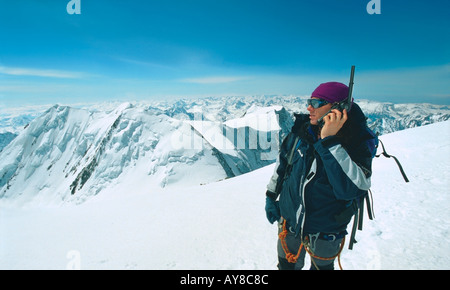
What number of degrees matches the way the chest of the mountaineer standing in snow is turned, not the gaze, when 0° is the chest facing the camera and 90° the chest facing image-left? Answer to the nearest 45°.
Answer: approximately 45°
